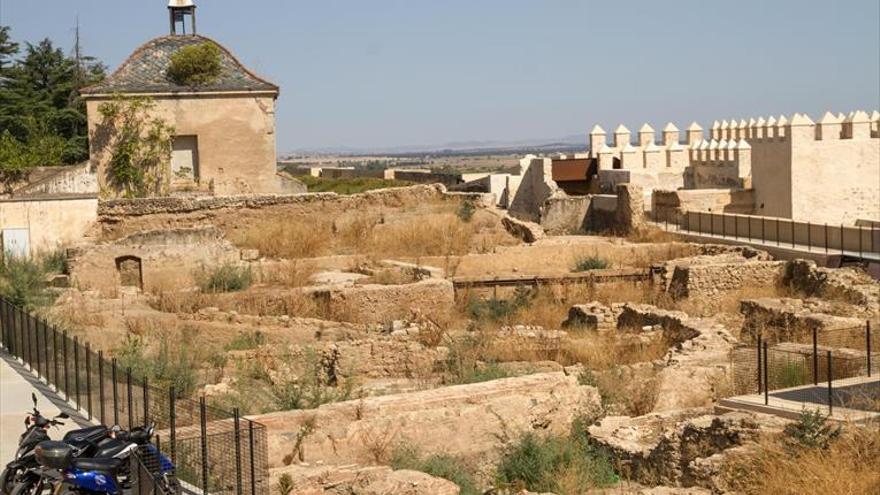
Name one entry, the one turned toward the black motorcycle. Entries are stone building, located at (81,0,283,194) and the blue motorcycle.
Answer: the stone building

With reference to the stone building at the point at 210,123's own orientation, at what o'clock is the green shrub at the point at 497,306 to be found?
The green shrub is roughly at 11 o'clock from the stone building.

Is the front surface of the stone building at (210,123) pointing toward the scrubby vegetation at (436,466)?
yes

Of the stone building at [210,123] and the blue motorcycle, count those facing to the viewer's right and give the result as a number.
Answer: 1

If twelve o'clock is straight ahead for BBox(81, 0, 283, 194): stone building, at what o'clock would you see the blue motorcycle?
The blue motorcycle is roughly at 12 o'clock from the stone building.

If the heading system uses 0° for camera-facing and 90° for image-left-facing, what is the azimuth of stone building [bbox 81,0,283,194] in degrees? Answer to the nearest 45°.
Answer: approximately 0°

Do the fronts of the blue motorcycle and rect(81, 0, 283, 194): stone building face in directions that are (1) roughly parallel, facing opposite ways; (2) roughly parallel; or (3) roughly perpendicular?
roughly perpendicular

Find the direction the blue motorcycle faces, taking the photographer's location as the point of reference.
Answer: facing to the right of the viewer
